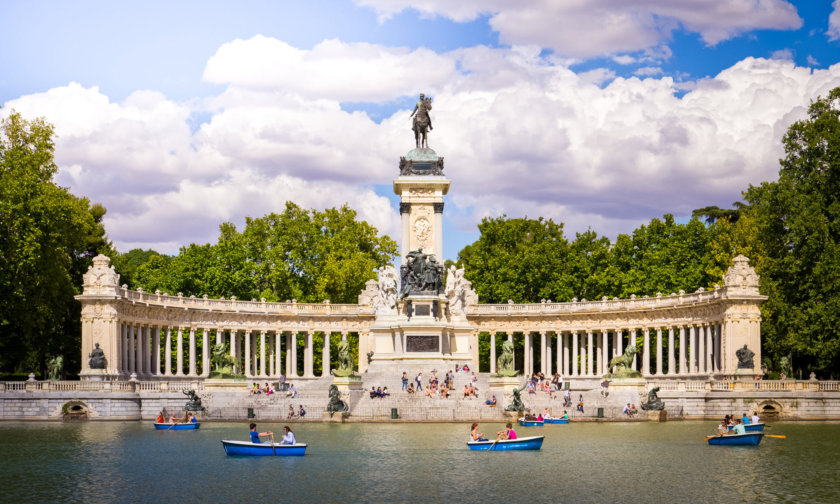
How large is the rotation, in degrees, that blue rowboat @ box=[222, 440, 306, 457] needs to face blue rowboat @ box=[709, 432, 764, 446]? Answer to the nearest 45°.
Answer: approximately 180°

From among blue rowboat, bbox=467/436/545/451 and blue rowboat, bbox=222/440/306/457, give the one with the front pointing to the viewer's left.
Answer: blue rowboat, bbox=222/440/306/457

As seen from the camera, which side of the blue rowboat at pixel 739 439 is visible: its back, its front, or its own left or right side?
right

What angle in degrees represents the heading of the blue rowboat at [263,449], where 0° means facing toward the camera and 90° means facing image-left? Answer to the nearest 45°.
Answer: approximately 90°

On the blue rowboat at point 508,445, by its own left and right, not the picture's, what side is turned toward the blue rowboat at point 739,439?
front

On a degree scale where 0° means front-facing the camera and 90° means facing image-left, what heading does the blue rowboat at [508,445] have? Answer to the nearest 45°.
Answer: approximately 270°

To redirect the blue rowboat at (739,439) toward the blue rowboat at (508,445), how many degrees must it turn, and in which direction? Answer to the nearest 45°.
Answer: approximately 135° to its right

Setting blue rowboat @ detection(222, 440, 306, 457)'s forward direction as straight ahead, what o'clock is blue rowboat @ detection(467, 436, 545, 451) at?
blue rowboat @ detection(467, 436, 545, 451) is roughly at 6 o'clock from blue rowboat @ detection(222, 440, 306, 457).

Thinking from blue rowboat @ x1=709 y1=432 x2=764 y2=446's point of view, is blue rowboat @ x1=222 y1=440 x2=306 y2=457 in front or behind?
behind

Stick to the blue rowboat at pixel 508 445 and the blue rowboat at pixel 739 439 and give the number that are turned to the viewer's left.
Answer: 0

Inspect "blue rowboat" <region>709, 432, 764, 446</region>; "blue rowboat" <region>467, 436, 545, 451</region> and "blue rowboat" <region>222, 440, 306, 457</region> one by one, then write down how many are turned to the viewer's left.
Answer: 1

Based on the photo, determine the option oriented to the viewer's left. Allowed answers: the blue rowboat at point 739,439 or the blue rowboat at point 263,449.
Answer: the blue rowboat at point 263,449

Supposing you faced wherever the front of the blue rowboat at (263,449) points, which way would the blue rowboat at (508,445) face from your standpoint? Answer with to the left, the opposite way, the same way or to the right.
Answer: the opposite way
